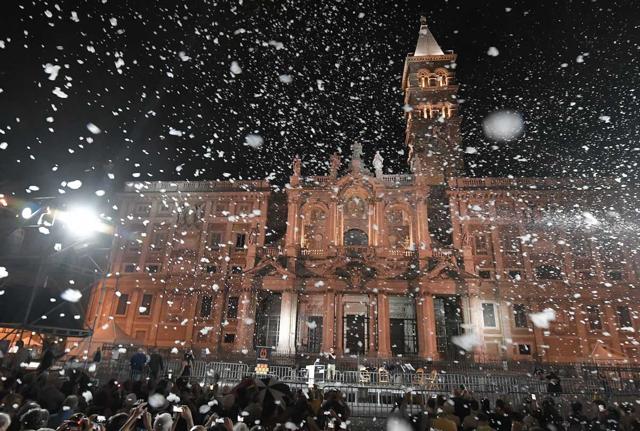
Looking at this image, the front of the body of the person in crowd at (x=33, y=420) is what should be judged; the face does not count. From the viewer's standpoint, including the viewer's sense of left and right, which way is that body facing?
facing away from the viewer

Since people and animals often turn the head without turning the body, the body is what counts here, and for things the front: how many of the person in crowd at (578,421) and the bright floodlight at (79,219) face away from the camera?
1

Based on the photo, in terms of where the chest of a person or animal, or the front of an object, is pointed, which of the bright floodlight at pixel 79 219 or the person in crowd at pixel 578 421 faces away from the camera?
the person in crowd

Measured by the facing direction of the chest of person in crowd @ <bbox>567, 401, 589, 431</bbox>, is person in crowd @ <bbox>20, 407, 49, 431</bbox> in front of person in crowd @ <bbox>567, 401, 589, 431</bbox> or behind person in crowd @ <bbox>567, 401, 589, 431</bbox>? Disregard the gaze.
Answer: behind

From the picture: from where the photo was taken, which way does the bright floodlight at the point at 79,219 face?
toward the camera

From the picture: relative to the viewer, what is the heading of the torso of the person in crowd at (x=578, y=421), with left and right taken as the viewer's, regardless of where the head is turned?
facing away from the viewer

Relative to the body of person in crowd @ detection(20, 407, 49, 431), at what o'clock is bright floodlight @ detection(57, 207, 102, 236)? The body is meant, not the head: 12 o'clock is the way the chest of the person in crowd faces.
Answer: The bright floodlight is roughly at 12 o'clock from the person in crowd.

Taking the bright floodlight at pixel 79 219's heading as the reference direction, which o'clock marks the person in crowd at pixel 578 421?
The person in crowd is roughly at 11 o'clock from the bright floodlight.

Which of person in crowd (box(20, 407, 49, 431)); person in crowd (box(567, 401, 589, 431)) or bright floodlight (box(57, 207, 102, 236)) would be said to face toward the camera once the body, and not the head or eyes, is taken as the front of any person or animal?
the bright floodlight

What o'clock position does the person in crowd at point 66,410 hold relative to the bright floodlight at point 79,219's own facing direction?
The person in crowd is roughly at 12 o'clock from the bright floodlight.

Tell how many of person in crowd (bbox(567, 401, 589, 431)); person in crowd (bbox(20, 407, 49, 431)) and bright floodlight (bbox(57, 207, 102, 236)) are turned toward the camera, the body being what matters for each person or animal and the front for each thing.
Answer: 1

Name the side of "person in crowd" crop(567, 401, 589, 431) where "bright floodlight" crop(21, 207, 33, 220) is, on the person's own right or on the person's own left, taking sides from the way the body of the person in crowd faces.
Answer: on the person's own left

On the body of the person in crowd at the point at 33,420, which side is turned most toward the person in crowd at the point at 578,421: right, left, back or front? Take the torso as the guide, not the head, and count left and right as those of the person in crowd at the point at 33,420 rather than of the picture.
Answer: right

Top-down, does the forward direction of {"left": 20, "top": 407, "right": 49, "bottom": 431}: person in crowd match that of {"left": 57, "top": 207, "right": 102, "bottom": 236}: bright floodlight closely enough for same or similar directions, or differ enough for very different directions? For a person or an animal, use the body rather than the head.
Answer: very different directions
